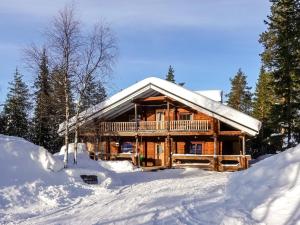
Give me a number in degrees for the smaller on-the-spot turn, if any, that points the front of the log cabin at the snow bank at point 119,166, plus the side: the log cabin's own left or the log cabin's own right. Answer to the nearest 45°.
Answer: approximately 45° to the log cabin's own right

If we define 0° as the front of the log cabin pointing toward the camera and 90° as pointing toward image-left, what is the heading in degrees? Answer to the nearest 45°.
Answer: approximately 0°

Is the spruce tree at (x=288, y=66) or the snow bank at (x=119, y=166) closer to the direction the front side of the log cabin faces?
the snow bank

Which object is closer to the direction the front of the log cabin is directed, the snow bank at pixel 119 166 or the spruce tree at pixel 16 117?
the snow bank

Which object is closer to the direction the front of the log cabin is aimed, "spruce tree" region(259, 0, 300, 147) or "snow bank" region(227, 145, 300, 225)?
the snow bank

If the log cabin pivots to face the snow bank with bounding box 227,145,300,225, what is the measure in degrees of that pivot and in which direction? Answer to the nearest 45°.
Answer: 0° — it already faces it

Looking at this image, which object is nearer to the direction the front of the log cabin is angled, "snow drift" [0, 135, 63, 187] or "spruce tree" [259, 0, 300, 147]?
the snow drift

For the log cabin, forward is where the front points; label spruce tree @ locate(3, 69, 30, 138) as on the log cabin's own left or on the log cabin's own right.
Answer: on the log cabin's own right

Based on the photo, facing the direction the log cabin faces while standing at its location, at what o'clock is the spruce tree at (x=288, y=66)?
The spruce tree is roughly at 9 o'clock from the log cabin.
